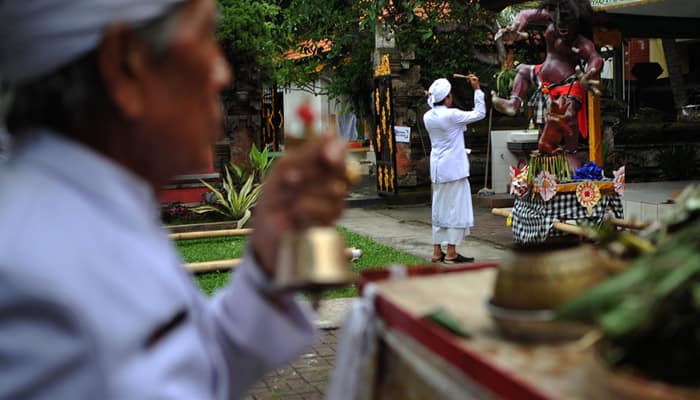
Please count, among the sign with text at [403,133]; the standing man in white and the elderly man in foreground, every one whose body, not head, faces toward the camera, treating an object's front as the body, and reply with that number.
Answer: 1

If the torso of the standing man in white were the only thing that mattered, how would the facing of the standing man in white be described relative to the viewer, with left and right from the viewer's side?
facing away from the viewer and to the right of the viewer

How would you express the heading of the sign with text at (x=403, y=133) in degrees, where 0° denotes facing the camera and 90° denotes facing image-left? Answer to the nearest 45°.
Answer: approximately 0°

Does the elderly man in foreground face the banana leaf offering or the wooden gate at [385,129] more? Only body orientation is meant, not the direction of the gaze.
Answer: the banana leaf offering

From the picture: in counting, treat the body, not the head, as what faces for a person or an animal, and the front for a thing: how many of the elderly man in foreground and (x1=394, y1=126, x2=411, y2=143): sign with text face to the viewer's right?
1

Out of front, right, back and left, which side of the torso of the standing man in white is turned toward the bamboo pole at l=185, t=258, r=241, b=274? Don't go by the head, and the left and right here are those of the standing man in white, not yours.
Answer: back

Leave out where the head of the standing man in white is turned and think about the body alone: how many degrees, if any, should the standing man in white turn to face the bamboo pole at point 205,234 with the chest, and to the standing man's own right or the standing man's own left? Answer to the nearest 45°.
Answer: approximately 135° to the standing man's own left

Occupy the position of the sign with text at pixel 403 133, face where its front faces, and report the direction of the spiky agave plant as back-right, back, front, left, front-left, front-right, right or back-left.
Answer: front-right

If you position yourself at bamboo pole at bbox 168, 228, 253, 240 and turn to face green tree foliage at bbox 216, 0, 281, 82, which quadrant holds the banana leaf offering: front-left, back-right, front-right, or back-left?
back-right

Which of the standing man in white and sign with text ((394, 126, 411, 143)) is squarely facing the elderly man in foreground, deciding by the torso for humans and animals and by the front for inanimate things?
the sign with text

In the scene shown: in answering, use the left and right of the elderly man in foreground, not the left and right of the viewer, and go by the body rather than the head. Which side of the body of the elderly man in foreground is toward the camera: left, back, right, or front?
right

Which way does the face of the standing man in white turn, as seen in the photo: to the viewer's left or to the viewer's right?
to the viewer's right
